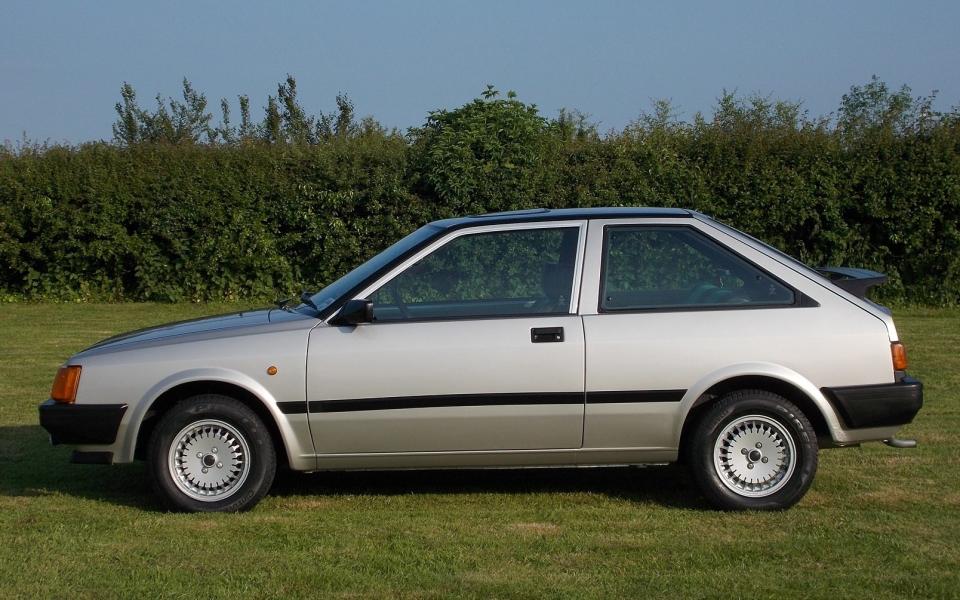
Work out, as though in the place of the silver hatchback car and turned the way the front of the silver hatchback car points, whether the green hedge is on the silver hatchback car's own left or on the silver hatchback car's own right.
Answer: on the silver hatchback car's own right

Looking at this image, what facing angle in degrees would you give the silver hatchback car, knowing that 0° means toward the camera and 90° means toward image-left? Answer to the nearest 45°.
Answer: approximately 90°
